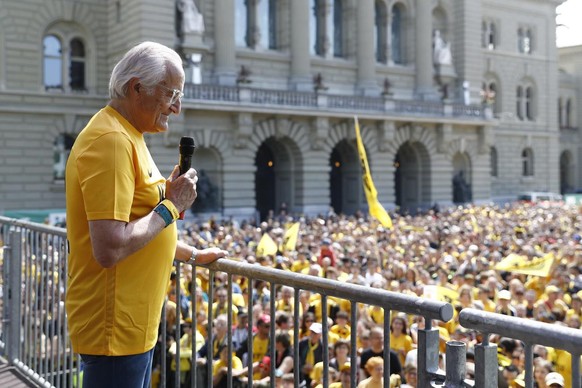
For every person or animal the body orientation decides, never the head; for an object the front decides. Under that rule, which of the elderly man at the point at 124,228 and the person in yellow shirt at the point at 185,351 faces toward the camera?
the person in yellow shirt

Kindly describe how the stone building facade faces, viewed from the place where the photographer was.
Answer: facing the viewer and to the right of the viewer

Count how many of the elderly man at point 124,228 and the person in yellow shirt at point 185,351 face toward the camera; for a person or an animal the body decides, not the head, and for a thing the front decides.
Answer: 1

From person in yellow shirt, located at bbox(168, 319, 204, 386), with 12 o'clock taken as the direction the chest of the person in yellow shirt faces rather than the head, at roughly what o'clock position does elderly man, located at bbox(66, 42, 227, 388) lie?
The elderly man is roughly at 12 o'clock from the person in yellow shirt.

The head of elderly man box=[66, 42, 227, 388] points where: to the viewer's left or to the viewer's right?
to the viewer's right

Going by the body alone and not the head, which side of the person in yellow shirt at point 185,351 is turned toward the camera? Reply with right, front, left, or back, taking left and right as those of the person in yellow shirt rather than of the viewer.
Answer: front

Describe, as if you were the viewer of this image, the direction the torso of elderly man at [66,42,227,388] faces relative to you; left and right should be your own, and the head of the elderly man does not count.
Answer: facing to the right of the viewer

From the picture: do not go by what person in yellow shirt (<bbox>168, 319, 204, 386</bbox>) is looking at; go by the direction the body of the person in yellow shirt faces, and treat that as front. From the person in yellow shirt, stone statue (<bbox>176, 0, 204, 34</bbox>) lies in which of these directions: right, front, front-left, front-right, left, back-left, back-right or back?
back

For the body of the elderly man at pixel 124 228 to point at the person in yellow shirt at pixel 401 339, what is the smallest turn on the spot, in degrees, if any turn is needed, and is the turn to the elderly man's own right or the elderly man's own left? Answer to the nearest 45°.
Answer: approximately 45° to the elderly man's own left

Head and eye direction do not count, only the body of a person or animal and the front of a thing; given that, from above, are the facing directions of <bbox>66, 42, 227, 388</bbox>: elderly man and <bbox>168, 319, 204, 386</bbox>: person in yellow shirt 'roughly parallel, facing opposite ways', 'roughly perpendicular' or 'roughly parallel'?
roughly perpendicular

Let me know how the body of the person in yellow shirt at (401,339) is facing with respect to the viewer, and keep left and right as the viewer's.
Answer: facing the viewer and to the left of the viewer

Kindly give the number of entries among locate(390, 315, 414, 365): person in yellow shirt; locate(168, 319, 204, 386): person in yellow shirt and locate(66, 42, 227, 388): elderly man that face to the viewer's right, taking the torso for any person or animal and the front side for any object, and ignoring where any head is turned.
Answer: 1

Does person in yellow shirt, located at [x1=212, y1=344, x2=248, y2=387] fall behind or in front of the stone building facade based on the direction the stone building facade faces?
in front
